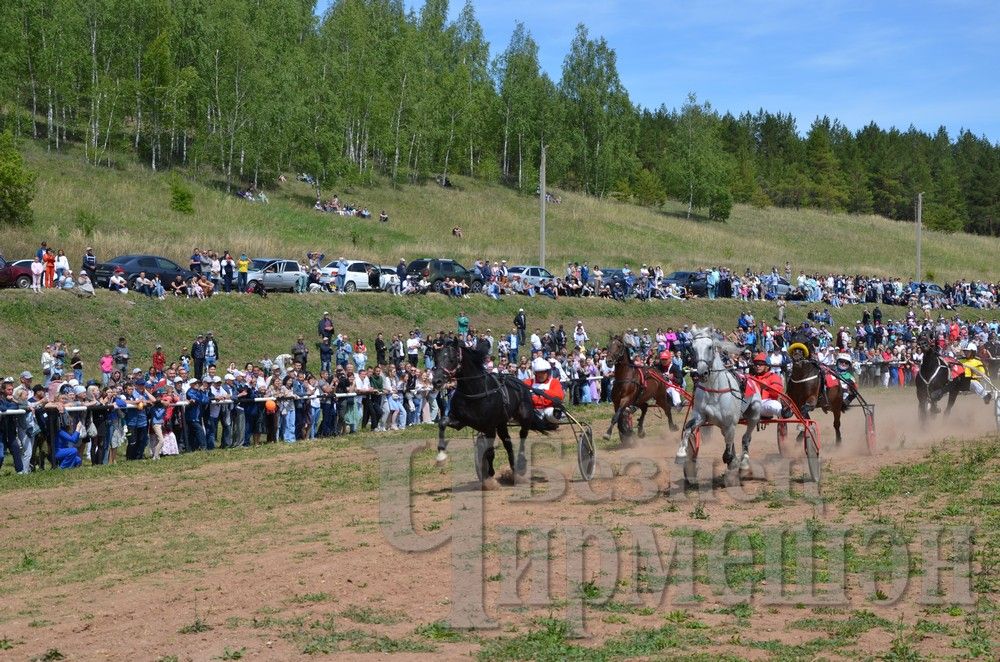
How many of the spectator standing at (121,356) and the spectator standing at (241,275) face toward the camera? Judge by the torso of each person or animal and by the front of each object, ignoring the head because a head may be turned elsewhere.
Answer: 2

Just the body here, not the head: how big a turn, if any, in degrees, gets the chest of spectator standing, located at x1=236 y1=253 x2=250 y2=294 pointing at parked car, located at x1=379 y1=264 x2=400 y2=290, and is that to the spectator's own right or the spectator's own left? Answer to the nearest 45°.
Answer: approximately 135° to the spectator's own left

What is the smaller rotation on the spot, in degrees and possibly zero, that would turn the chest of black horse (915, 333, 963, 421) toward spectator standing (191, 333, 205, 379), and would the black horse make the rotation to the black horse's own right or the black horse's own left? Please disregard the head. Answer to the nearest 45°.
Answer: approximately 45° to the black horse's own right

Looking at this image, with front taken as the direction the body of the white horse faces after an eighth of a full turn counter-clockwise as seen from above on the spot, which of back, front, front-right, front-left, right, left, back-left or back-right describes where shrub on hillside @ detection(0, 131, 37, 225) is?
back-right

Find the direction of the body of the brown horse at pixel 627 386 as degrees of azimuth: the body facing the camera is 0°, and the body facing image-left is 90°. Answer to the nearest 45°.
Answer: approximately 45°

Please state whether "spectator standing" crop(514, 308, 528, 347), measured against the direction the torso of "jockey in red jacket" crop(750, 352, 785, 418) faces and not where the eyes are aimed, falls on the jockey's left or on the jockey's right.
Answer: on the jockey's right

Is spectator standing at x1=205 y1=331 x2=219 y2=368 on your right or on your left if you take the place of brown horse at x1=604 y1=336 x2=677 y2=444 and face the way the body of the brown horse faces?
on your right
